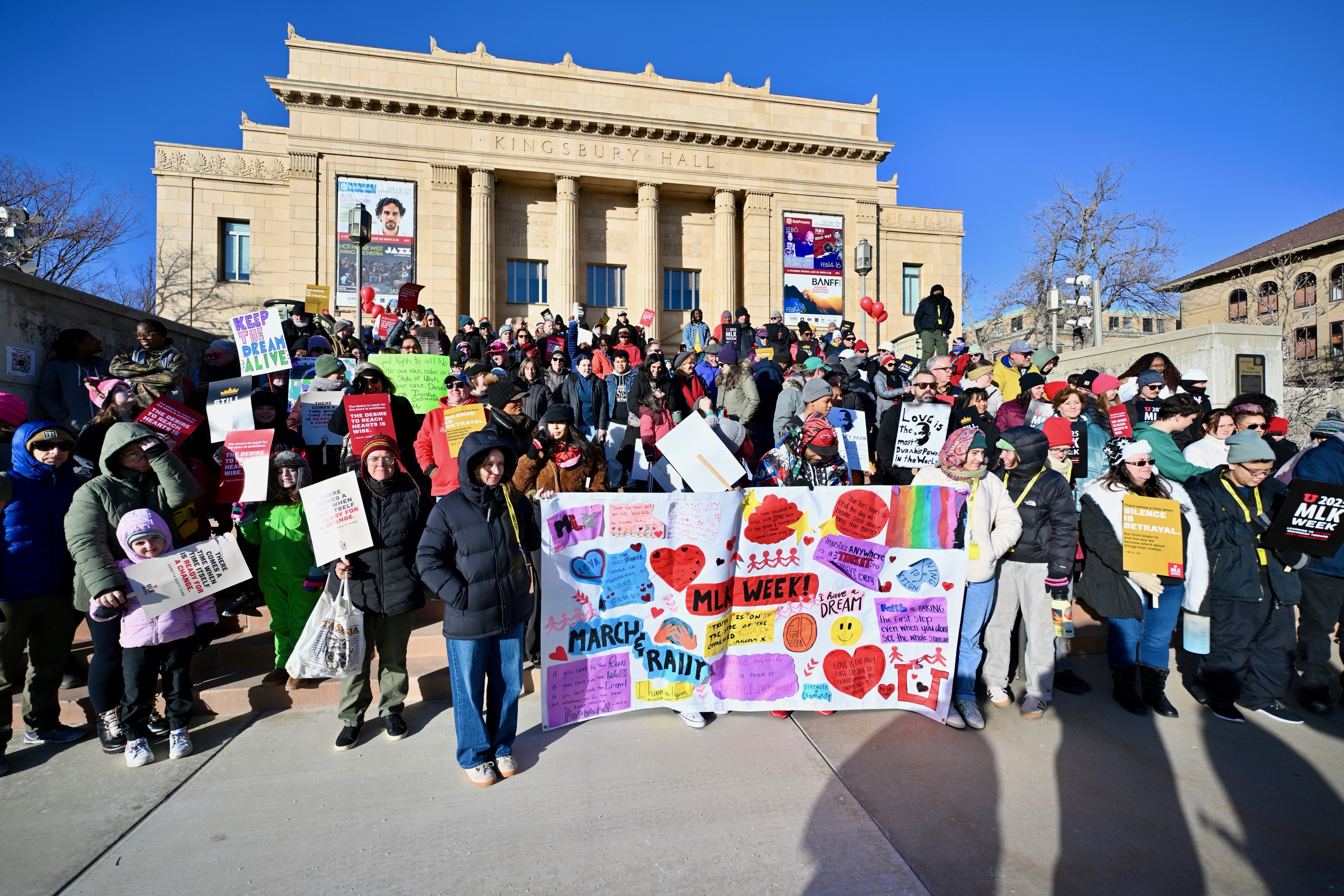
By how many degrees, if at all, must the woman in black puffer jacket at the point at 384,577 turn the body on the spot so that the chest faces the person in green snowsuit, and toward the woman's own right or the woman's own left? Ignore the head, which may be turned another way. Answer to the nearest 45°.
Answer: approximately 135° to the woman's own right

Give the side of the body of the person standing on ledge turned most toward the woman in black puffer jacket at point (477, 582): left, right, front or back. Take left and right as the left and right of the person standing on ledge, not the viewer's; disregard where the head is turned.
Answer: front

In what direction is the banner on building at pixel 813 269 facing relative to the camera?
toward the camera

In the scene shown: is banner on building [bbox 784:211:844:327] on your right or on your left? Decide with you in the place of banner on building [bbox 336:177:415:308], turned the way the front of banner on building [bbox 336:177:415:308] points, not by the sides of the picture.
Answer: on your left

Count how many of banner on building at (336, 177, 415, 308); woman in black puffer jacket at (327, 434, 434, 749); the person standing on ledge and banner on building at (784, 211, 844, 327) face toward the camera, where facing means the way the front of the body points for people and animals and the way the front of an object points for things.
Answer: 4

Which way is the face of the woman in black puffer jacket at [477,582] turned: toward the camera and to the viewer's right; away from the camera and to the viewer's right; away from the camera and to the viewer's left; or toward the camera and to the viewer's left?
toward the camera and to the viewer's right

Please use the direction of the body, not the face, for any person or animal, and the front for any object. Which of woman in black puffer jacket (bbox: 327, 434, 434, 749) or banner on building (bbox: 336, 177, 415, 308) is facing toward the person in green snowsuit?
the banner on building

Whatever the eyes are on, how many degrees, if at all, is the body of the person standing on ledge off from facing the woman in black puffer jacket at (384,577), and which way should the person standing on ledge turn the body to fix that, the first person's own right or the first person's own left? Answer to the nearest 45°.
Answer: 0° — they already face them

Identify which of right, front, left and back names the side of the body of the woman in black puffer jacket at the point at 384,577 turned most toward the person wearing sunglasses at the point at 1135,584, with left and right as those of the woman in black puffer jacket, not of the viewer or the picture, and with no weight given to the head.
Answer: left

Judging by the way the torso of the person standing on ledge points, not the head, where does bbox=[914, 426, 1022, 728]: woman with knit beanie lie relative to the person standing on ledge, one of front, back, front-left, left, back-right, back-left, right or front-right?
front

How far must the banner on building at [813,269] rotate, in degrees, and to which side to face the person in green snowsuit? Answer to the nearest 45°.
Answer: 0° — it already faces them

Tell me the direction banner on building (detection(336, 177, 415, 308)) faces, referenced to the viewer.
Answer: facing the viewer

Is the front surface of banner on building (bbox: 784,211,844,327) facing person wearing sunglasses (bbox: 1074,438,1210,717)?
yes

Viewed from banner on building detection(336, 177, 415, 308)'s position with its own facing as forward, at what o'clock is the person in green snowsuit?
The person in green snowsuit is roughly at 12 o'clock from the banner on building.
